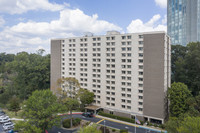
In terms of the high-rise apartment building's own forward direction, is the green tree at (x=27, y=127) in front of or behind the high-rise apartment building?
in front

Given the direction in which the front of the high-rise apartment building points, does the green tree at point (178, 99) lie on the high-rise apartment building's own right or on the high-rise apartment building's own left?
on the high-rise apartment building's own left

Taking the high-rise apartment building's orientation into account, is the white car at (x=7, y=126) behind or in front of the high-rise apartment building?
in front

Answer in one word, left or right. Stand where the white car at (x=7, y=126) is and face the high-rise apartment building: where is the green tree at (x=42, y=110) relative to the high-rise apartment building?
right

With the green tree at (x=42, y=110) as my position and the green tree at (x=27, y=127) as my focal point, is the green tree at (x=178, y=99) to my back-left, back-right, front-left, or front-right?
back-left

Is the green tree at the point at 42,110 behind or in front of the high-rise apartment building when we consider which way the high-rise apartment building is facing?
in front

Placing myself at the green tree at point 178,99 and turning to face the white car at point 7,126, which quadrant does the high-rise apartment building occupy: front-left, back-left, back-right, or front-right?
front-right

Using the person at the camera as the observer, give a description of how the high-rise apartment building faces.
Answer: facing the viewer and to the left of the viewer

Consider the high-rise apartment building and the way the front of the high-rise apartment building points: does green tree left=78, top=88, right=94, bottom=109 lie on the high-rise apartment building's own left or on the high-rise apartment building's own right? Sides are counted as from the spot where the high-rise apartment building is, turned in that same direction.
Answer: on the high-rise apartment building's own right
